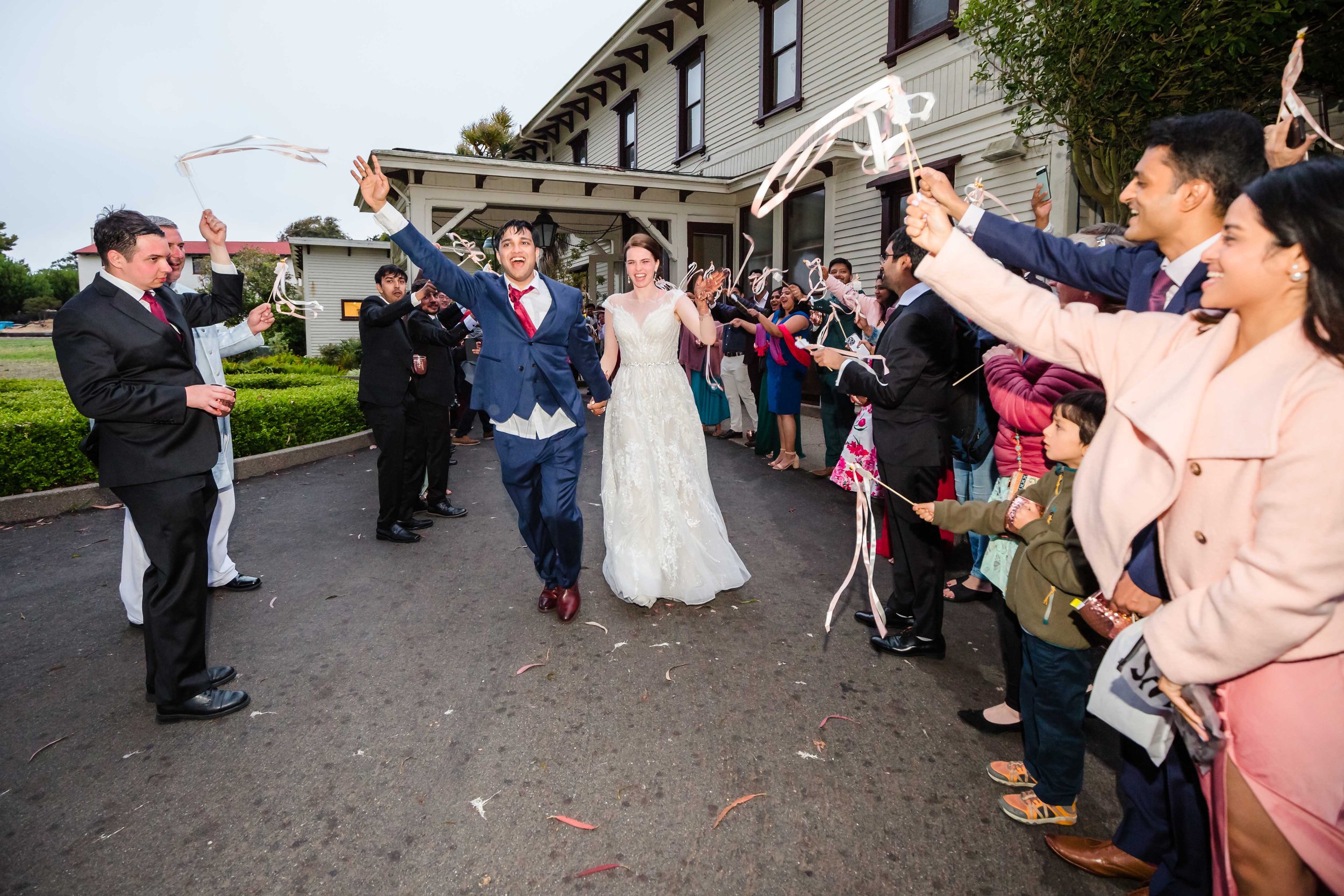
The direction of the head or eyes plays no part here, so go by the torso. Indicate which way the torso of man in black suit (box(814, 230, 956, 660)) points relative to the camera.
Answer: to the viewer's left

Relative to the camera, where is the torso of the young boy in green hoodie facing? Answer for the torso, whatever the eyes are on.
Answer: to the viewer's left

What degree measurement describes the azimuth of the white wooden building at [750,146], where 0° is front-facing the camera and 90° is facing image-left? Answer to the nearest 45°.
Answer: approximately 45°

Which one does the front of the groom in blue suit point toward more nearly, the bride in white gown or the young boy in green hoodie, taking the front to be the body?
the young boy in green hoodie

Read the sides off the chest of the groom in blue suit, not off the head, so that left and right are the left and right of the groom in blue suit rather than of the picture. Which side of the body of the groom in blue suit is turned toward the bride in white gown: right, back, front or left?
left

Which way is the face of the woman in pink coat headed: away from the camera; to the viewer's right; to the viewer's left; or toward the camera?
to the viewer's left

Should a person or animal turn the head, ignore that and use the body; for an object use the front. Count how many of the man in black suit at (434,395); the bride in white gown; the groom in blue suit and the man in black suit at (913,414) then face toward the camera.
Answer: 2

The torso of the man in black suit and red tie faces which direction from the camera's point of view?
to the viewer's right

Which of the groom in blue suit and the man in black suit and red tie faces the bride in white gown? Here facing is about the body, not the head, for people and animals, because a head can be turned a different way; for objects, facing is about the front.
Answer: the man in black suit and red tie

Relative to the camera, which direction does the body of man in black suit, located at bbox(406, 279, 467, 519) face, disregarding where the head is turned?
to the viewer's right

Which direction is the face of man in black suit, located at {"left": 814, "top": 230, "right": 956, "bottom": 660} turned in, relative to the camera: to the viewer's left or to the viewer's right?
to the viewer's left

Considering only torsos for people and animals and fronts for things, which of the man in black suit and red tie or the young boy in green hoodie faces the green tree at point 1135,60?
the man in black suit and red tie

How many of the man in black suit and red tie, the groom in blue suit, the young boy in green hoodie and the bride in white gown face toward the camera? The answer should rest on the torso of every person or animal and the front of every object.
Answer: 2
